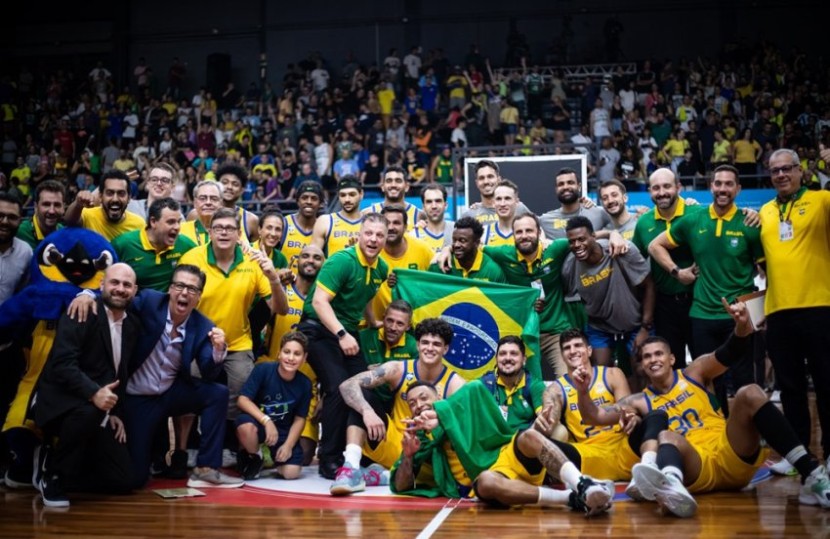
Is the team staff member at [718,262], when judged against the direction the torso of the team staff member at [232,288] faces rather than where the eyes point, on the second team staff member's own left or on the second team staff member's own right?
on the second team staff member's own left

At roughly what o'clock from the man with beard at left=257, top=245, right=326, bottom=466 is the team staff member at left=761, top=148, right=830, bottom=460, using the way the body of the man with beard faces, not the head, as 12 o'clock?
The team staff member is roughly at 10 o'clock from the man with beard.

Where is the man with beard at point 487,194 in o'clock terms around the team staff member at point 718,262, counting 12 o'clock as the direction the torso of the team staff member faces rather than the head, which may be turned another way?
The man with beard is roughly at 4 o'clock from the team staff member.

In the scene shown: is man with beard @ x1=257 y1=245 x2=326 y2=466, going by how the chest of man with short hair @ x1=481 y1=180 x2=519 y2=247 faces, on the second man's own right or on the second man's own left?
on the second man's own right

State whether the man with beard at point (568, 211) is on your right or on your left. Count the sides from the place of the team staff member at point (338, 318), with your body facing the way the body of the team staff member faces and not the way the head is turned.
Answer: on your left

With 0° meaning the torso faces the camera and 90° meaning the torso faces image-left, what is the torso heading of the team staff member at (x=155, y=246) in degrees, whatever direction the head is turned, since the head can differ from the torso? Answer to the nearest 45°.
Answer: approximately 315°
